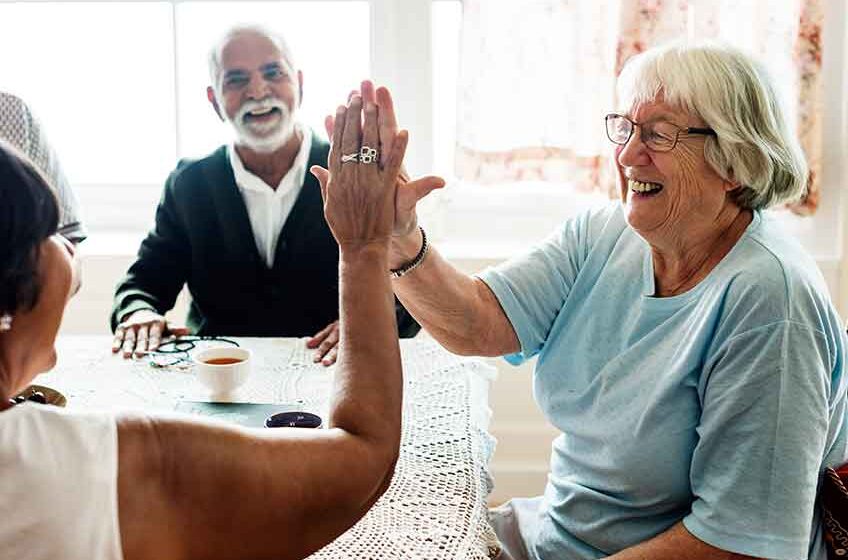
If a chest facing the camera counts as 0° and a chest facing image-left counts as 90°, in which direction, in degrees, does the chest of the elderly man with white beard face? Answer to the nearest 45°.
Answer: approximately 0°

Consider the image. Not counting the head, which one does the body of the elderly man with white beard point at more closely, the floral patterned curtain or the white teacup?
the white teacup

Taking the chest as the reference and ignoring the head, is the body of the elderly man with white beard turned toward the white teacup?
yes

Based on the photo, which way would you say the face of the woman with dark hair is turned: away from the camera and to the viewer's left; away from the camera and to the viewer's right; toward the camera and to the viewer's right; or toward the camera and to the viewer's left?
away from the camera and to the viewer's right

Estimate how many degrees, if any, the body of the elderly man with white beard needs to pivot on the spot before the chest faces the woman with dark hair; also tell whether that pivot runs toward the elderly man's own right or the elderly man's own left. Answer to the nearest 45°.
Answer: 0° — they already face them

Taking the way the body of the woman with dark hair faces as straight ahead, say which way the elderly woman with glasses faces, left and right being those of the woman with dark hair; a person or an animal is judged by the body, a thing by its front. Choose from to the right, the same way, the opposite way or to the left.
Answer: the opposite way

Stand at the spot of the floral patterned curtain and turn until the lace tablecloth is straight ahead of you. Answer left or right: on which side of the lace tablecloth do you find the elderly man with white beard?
right

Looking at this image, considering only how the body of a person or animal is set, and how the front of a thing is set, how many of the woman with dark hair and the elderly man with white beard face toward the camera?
1

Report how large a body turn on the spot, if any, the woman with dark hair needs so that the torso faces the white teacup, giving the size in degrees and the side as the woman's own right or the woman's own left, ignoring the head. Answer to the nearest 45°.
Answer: approximately 45° to the woman's own left

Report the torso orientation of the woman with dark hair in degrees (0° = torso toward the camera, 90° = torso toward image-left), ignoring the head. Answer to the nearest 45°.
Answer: approximately 225°

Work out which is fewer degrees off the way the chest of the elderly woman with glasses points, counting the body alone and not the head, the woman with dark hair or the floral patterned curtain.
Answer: the woman with dark hair

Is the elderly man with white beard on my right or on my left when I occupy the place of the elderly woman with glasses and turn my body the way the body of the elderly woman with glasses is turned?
on my right

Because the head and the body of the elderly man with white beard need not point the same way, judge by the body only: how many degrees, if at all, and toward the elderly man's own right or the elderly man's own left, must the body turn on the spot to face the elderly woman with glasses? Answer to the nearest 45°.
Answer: approximately 45° to the elderly man's own left
